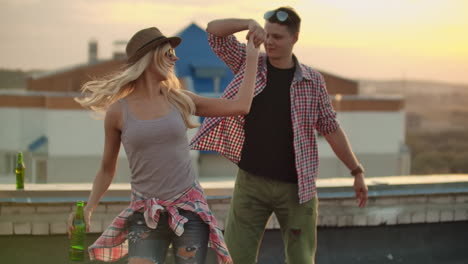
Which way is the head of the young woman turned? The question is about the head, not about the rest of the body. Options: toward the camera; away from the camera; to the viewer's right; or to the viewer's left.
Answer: to the viewer's right

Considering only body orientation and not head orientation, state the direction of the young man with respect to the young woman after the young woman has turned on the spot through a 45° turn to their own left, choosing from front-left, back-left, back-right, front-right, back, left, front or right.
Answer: left

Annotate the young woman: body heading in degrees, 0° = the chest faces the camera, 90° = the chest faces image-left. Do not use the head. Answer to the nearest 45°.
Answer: approximately 0°

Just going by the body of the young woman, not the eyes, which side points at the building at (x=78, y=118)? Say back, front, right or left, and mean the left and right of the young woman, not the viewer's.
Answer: back
